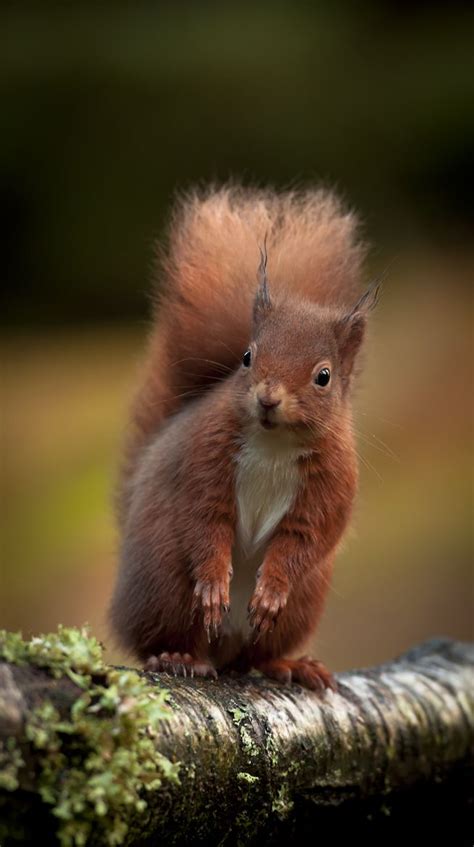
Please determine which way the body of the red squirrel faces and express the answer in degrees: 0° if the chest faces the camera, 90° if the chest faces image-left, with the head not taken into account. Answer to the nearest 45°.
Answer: approximately 0°
